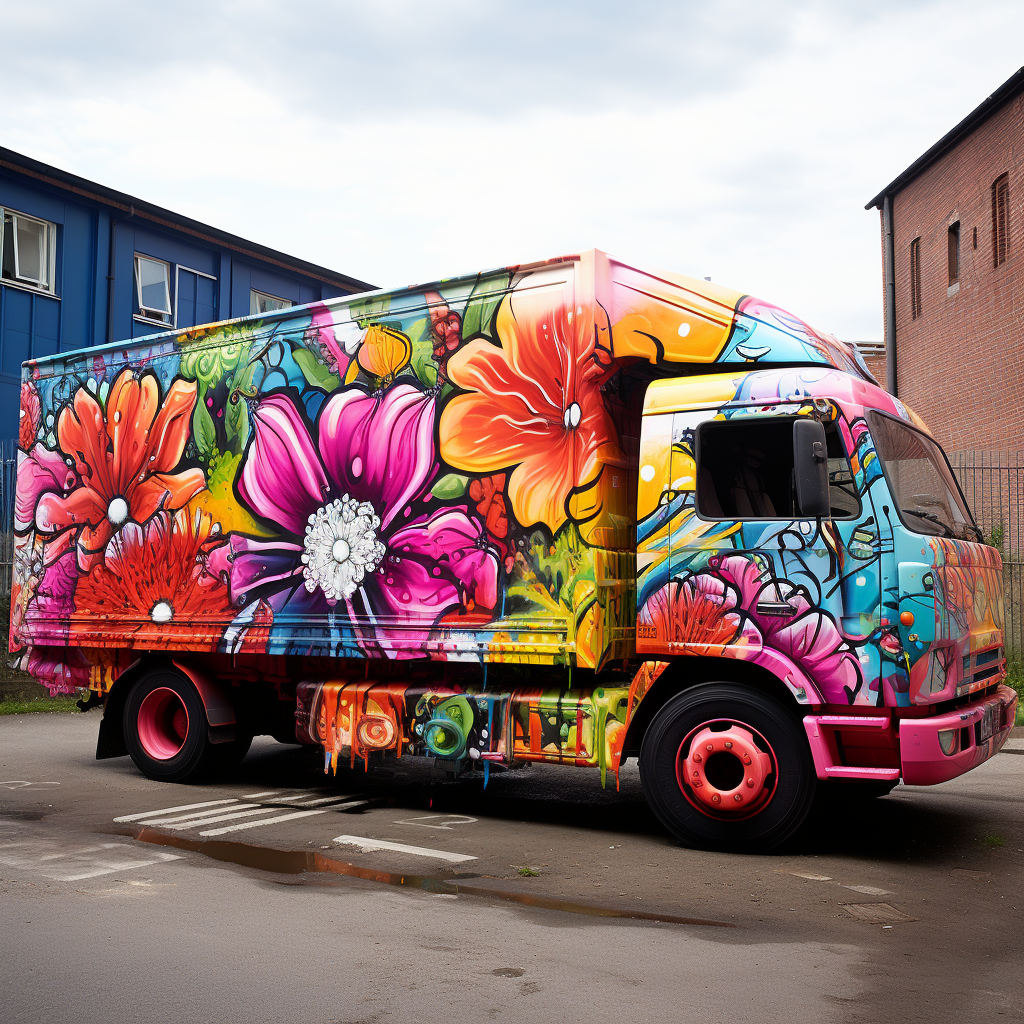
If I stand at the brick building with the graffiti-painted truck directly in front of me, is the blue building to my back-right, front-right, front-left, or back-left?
front-right

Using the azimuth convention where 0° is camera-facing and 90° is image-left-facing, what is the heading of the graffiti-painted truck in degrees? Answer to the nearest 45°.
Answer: approximately 315°

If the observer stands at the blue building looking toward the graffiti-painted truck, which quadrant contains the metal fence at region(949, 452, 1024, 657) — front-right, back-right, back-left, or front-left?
front-left

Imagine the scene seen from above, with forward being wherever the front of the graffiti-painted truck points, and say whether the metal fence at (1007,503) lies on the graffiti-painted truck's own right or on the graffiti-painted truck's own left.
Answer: on the graffiti-painted truck's own left

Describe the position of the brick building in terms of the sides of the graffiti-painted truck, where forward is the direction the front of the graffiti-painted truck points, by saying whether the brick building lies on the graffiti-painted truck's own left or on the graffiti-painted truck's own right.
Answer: on the graffiti-painted truck's own left
